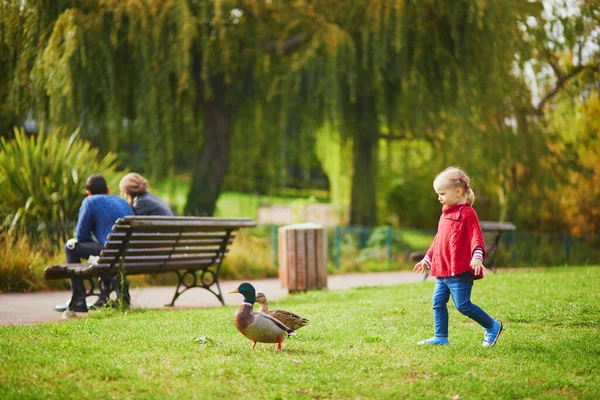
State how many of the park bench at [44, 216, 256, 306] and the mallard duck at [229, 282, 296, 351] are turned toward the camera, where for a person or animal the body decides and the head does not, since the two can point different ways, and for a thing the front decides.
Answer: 0

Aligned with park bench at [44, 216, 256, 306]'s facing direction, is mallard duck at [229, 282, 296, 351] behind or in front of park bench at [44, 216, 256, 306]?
behind

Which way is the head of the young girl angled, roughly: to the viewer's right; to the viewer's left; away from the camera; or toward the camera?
to the viewer's left

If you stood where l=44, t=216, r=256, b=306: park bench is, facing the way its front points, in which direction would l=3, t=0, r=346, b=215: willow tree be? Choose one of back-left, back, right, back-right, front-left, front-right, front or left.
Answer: front-right

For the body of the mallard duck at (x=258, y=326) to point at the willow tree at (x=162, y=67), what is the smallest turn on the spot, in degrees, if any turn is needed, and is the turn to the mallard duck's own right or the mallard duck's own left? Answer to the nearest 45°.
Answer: approximately 90° to the mallard duck's own right

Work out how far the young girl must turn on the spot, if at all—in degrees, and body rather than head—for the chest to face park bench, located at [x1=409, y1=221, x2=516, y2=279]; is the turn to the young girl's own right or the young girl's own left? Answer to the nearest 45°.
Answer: approximately 135° to the young girl's own right

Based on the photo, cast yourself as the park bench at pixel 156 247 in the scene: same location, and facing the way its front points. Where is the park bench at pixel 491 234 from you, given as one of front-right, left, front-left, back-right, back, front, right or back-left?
right

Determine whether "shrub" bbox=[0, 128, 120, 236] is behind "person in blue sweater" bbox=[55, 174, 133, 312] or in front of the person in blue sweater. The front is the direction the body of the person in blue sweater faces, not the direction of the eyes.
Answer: in front

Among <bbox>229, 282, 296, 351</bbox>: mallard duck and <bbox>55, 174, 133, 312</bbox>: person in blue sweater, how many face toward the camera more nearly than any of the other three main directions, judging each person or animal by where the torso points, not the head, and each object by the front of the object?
0

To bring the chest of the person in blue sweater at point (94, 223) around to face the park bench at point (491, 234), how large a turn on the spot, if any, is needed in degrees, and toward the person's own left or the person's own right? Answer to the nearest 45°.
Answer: approximately 90° to the person's own right

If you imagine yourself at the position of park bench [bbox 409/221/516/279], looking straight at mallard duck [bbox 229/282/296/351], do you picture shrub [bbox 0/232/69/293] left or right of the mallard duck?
right

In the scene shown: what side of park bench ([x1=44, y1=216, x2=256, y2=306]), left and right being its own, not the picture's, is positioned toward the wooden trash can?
right

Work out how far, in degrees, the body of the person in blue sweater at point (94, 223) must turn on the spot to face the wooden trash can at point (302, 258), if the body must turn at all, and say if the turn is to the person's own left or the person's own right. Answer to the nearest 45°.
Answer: approximately 90° to the person's own right

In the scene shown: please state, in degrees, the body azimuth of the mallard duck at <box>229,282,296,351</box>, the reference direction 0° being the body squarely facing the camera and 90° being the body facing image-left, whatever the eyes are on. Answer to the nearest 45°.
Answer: approximately 90°
